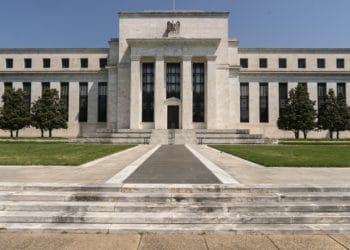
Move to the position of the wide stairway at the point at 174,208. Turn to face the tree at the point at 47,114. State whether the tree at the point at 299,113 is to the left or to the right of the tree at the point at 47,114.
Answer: right

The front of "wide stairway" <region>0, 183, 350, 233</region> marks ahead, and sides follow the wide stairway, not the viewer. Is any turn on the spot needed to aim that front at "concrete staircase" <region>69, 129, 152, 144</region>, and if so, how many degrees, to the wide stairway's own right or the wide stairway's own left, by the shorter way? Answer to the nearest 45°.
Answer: approximately 180°

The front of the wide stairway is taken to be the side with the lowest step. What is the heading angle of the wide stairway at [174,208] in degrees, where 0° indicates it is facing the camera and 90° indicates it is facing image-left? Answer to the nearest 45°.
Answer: approximately 0°

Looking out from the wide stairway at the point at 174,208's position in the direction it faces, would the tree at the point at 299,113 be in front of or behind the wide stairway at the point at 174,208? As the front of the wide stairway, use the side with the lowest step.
behind

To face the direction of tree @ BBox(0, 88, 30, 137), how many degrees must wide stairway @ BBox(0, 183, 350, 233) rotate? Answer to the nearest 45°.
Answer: approximately 135° to its right

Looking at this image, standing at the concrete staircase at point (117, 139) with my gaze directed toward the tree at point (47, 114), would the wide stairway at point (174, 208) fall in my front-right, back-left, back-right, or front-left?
back-left
